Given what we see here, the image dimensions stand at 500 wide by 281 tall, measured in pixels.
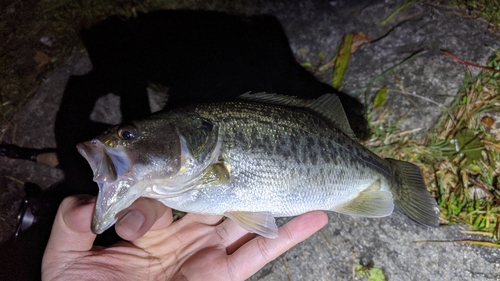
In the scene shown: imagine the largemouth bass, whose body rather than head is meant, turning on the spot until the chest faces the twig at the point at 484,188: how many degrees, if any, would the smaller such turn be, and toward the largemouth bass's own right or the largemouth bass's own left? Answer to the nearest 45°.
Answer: approximately 135° to the largemouth bass's own right

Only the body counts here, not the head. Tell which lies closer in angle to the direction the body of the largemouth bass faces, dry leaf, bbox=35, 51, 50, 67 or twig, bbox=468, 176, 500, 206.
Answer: the dry leaf

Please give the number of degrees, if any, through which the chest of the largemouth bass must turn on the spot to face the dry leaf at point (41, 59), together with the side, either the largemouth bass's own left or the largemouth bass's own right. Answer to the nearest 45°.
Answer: approximately 45° to the largemouth bass's own right

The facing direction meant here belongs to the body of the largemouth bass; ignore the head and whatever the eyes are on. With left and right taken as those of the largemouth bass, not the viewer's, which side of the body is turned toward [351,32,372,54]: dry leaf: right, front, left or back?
right

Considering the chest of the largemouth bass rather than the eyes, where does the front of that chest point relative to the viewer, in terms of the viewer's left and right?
facing to the left of the viewer

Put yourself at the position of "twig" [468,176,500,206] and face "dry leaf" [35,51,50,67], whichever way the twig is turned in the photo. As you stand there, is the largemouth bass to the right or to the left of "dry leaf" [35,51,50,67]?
left
